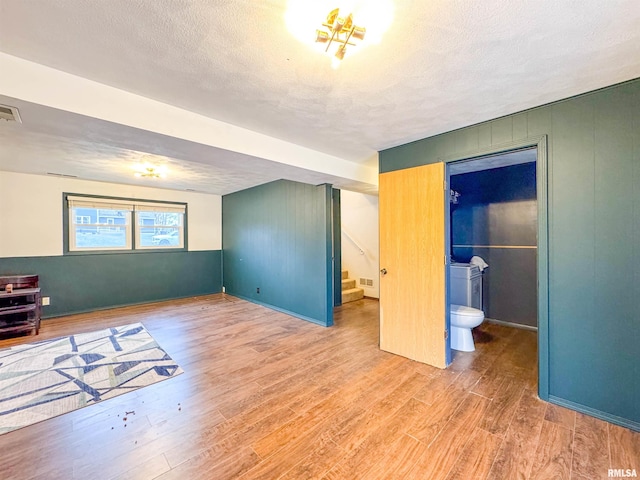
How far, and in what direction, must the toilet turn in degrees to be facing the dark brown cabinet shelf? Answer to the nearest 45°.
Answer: approximately 135° to its right

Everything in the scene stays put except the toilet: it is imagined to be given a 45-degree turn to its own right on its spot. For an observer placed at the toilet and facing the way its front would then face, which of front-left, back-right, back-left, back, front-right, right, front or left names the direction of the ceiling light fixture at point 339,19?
front-right

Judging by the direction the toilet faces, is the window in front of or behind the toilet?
behind
